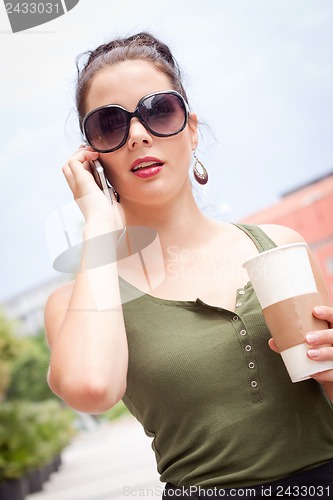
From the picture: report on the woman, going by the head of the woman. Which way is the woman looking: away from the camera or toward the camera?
toward the camera

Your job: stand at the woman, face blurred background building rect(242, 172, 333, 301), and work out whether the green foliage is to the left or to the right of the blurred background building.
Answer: left

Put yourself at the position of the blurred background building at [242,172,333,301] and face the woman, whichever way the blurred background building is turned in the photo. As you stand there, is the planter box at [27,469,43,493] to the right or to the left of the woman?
right

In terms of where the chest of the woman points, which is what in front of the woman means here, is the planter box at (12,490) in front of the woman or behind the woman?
behind

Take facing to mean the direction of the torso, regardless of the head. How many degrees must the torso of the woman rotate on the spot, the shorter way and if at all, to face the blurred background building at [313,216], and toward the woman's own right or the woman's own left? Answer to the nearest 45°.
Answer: approximately 180°

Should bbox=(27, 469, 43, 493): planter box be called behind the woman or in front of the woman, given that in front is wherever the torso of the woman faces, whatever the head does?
behind

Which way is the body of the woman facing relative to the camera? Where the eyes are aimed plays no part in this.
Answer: toward the camera
